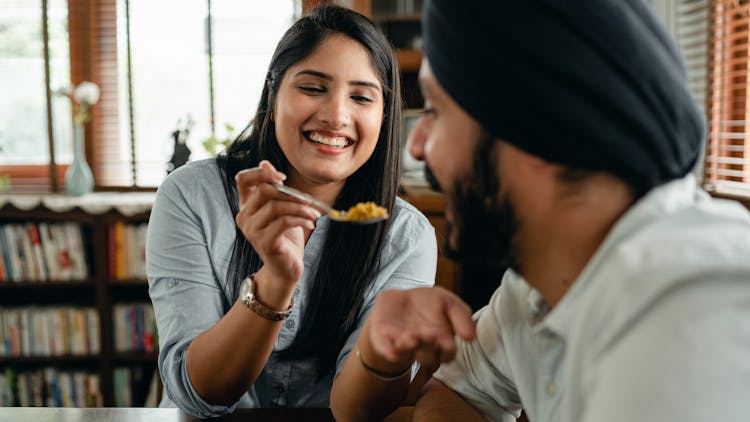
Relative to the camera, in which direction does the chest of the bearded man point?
to the viewer's left

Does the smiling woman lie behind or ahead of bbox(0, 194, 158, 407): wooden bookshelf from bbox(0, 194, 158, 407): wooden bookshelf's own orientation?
ahead

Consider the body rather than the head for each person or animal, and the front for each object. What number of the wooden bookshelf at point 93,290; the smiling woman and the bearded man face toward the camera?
2

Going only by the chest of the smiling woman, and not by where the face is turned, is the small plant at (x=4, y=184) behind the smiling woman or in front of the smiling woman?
behind

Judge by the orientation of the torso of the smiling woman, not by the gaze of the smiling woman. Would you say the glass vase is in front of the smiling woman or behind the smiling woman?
behind

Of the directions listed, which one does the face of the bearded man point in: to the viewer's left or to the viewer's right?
to the viewer's left

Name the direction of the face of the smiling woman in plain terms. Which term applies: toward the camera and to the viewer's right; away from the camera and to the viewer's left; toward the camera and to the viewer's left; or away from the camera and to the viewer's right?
toward the camera and to the viewer's right

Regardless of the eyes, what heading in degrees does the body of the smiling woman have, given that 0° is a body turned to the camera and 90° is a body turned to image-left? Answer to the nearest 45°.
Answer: approximately 0°

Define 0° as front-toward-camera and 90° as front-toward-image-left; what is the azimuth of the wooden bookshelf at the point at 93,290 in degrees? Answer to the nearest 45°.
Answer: approximately 0°

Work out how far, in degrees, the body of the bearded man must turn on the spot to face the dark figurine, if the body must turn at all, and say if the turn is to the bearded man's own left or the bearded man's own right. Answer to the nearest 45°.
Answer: approximately 45° to the bearded man's own right

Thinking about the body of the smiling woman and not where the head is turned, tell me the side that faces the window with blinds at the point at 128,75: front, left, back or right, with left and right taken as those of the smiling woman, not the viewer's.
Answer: back
